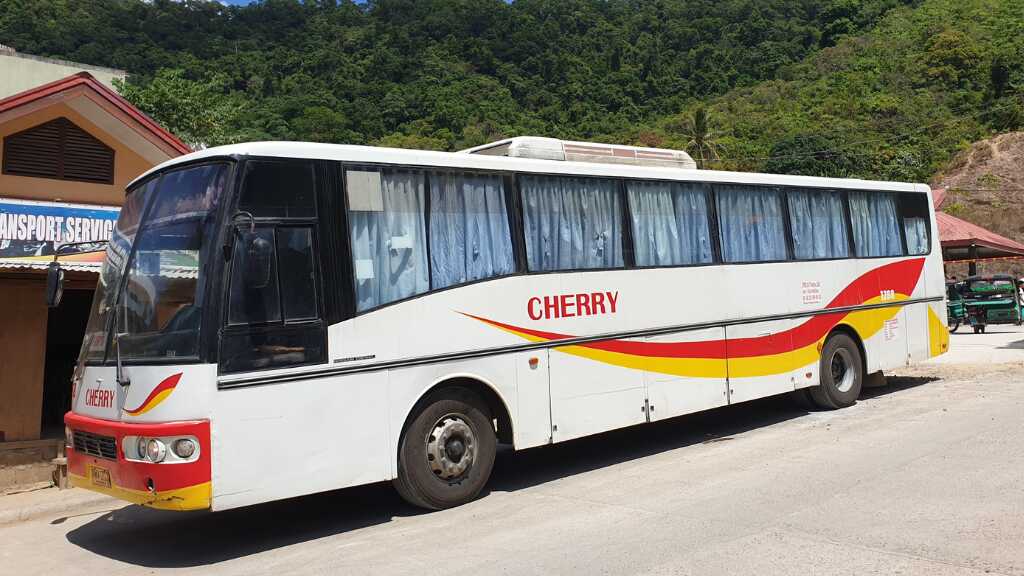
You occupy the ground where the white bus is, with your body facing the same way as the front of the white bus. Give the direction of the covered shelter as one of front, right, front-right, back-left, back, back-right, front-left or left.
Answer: back

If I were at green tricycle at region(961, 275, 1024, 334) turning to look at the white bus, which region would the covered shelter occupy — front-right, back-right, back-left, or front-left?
back-right

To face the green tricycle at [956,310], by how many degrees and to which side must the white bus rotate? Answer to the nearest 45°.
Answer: approximately 180°

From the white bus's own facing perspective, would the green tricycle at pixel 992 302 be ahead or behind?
behind

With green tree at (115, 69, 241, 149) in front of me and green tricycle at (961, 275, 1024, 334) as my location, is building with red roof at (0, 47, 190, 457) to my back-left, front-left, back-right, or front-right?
front-left

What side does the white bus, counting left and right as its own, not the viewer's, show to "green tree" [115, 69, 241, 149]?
right

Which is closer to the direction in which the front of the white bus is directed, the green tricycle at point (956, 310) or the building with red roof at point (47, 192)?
the building with red roof

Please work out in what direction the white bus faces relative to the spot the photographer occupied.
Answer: facing the viewer and to the left of the viewer

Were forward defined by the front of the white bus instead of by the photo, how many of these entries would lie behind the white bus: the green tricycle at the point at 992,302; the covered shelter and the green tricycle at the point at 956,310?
3
